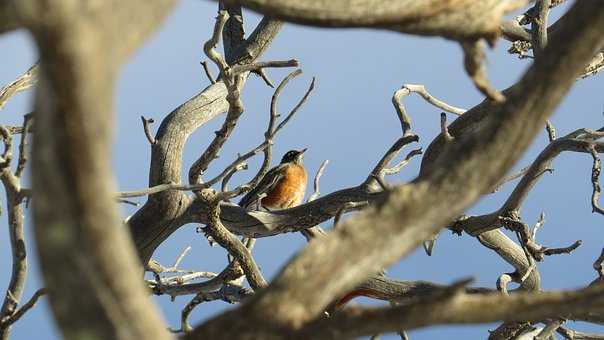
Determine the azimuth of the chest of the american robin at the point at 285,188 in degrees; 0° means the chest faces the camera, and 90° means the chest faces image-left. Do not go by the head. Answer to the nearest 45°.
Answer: approximately 270°
